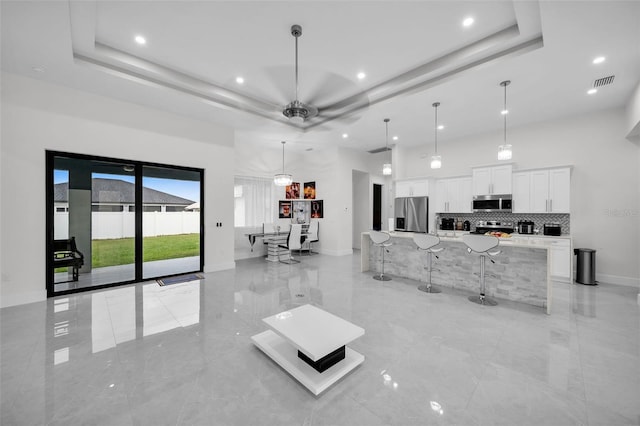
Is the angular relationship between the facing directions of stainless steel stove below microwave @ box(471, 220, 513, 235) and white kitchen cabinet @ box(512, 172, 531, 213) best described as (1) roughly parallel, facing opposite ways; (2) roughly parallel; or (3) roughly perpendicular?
roughly parallel

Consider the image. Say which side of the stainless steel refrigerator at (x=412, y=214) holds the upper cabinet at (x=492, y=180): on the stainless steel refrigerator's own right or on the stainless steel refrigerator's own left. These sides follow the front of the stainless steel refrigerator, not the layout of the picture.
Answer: on the stainless steel refrigerator's own left

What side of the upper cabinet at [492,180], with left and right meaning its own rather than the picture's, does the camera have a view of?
front

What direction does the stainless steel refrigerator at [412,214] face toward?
toward the camera

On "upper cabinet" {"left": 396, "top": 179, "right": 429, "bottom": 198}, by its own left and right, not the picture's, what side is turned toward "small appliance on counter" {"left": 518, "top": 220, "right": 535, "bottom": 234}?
left

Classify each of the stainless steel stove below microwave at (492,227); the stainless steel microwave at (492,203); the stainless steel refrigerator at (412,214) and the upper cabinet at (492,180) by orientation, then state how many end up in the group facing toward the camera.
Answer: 4

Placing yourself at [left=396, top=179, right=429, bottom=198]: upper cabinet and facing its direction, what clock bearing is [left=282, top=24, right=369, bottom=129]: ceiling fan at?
The ceiling fan is roughly at 1 o'clock from the upper cabinet.

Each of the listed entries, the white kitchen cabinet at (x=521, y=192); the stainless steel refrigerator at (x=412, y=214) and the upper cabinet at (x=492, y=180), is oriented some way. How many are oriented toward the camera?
3

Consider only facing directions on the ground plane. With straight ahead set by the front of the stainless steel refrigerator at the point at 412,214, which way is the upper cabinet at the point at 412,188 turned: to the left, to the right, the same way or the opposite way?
the same way

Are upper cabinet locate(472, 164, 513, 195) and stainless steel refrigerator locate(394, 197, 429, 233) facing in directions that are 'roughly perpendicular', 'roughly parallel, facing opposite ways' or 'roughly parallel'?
roughly parallel

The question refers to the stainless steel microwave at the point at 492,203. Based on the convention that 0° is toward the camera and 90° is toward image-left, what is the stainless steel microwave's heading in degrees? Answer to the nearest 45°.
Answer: approximately 0°

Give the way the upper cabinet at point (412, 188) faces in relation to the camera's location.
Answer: facing the viewer

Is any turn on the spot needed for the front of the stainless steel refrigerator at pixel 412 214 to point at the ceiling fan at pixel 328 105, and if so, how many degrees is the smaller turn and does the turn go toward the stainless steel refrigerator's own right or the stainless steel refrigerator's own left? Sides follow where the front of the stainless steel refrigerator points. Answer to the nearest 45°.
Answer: approximately 45° to the stainless steel refrigerator's own right
